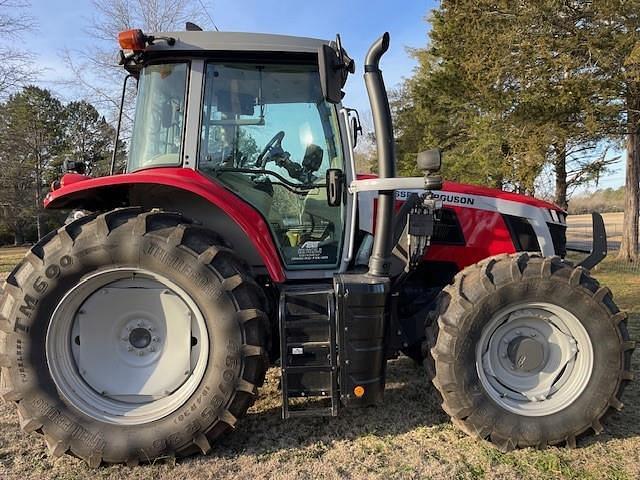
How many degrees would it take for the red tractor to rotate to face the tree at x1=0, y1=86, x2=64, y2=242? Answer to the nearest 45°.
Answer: approximately 135° to its left

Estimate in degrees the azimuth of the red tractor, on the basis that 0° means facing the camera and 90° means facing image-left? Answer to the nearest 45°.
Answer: approximately 270°

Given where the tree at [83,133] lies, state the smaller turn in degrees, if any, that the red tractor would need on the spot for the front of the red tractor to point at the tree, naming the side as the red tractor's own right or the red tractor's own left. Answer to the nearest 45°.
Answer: approximately 135° to the red tractor's own left

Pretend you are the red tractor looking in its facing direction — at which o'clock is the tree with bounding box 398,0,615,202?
The tree is roughly at 10 o'clock from the red tractor.
